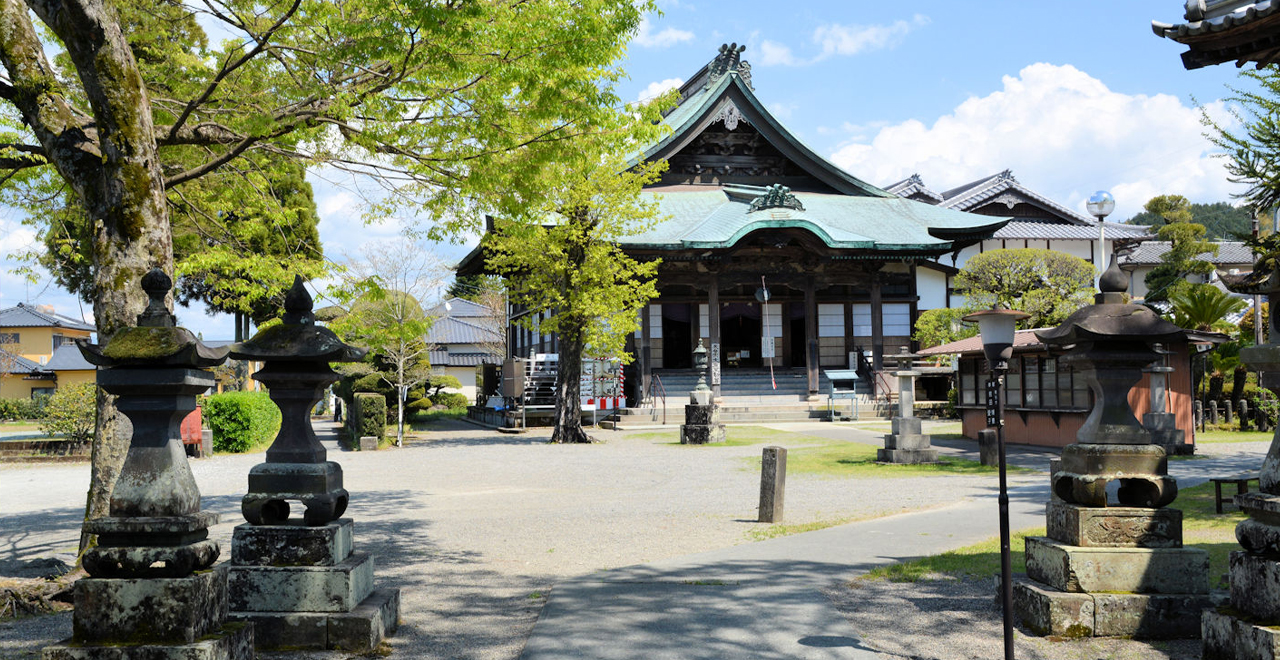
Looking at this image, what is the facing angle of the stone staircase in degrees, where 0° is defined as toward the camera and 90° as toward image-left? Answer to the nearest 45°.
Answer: approximately 0°

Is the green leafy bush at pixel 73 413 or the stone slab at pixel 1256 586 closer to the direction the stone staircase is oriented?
the stone slab

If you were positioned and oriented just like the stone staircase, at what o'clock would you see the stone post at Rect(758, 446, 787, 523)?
The stone post is roughly at 12 o'clock from the stone staircase.

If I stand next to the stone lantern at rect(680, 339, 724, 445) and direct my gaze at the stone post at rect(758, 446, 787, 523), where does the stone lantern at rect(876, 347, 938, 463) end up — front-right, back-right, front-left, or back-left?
front-left

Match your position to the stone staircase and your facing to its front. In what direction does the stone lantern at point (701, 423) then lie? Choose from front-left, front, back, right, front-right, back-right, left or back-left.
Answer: front

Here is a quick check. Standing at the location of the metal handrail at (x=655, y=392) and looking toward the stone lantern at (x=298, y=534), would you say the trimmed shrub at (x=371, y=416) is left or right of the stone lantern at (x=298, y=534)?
right

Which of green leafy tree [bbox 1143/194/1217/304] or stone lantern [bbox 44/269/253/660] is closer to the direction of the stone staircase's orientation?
the stone lantern

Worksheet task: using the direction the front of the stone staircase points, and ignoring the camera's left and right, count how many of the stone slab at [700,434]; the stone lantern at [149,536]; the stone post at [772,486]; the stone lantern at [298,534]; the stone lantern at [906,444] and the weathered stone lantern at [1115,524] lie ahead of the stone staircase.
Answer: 6

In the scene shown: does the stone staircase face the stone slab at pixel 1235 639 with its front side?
yes

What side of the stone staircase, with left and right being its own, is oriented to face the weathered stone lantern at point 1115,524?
front

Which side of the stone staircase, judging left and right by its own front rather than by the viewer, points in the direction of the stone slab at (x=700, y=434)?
front

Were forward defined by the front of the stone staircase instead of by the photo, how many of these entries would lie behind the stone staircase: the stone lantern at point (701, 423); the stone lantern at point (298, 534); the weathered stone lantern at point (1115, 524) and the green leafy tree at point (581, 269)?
0

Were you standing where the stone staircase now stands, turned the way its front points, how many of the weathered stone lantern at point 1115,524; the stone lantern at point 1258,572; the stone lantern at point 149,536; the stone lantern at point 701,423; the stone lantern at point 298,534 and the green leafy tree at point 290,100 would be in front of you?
6

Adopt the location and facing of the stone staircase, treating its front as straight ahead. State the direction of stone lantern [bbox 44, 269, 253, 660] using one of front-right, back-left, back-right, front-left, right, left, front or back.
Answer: front

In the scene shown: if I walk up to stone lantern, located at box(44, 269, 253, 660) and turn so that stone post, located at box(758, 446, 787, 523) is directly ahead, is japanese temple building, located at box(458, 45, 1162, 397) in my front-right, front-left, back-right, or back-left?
front-left

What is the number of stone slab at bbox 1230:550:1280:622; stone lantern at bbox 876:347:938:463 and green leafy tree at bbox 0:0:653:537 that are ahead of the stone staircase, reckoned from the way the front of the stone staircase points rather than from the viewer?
3

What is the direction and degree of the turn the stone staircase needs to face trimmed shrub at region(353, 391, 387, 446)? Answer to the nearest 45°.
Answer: approximately 45° to its right

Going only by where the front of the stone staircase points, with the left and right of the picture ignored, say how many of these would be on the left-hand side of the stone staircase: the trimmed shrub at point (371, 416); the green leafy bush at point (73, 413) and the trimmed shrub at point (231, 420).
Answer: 0

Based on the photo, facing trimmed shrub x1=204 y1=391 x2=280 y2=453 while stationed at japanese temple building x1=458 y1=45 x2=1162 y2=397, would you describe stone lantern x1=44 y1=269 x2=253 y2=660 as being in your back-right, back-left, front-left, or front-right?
front-left

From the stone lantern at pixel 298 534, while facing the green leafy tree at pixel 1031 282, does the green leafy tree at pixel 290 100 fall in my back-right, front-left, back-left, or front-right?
front-left

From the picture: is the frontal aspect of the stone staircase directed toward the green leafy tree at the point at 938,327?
no
